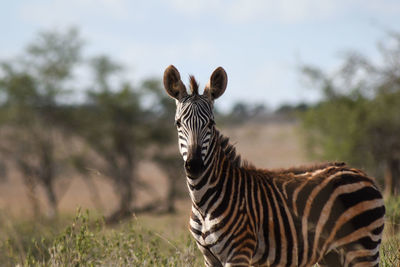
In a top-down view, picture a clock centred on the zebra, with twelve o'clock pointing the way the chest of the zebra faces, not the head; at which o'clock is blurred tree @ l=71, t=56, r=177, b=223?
The blurred tree is roughly at 4 o'clock from the zebra.

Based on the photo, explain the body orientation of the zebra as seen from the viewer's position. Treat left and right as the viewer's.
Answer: facing the viewer and to the left of the viewer

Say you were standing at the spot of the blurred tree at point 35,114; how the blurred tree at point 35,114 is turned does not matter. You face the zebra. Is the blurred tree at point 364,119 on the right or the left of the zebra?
left

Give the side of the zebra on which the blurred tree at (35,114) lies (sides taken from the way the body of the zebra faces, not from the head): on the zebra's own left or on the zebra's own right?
on the zebra's own right

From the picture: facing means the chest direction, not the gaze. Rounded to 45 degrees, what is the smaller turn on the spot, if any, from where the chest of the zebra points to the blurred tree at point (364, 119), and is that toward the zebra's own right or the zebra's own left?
approximately 135° to the zebra's own right
